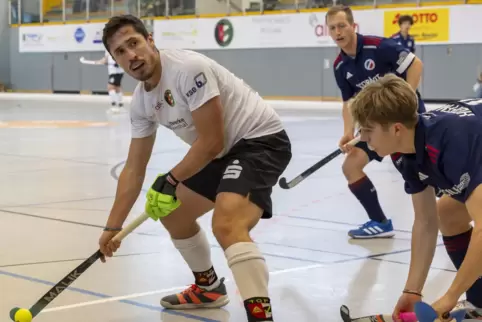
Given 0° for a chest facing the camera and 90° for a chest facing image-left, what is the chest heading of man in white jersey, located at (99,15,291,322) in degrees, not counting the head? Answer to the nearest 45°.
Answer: approximately 45°

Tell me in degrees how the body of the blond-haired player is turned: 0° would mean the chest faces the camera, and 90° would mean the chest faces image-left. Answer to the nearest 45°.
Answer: approximately 90°

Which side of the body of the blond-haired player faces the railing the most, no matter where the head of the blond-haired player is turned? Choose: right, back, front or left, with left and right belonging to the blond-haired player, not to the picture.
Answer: right

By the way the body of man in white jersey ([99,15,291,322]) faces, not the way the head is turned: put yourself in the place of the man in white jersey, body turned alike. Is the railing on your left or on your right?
on your right
